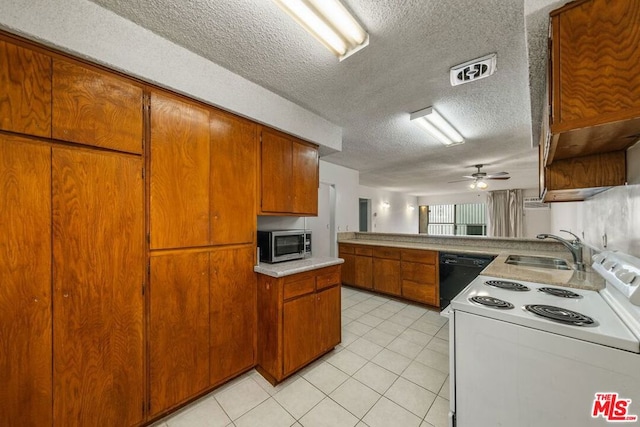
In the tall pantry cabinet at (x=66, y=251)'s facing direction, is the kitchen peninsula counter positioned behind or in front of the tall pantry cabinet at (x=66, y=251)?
in front

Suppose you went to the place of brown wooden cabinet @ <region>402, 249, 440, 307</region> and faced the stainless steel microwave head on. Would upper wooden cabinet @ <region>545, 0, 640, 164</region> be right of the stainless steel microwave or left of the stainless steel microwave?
left

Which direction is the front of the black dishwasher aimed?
toward the camera

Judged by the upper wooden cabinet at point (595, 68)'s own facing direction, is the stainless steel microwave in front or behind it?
in front

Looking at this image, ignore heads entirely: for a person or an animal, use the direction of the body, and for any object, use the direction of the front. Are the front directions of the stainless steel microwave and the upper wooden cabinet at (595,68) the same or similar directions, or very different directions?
very different directions

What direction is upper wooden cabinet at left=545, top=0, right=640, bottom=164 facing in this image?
to the viewer's left

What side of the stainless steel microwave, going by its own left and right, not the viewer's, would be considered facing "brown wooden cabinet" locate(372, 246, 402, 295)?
left

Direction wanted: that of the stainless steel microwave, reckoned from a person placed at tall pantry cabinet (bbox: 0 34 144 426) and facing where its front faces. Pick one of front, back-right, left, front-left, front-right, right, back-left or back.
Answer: front-left

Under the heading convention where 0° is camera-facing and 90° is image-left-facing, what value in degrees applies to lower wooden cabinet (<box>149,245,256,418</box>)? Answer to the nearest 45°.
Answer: approximately 315°

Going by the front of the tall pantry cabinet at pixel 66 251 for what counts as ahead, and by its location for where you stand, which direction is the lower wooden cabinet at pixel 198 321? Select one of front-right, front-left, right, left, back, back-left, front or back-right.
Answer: front-left

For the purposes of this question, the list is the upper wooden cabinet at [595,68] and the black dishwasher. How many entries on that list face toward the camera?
1

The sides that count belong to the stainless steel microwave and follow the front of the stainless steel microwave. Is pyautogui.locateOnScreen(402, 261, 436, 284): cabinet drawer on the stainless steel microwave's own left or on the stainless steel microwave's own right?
on the stainless steel microwave's own left

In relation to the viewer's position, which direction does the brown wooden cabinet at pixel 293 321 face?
facing the viewer and to the right of the viewer

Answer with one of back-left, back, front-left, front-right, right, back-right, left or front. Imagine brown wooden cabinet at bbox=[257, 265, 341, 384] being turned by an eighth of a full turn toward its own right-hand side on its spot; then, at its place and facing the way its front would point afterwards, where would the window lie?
back-left

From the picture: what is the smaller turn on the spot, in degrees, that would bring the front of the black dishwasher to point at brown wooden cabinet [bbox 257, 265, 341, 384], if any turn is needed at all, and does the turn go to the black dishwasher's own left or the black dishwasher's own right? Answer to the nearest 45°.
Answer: approximately 45° to the black dishwasher's own right

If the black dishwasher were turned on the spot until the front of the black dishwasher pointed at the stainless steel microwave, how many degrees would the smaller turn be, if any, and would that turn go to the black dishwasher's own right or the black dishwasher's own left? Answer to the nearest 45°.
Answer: approximately 45° to the black dishwasher's own right

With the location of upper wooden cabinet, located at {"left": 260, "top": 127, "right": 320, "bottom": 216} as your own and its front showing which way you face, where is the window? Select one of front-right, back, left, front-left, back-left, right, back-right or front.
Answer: left
